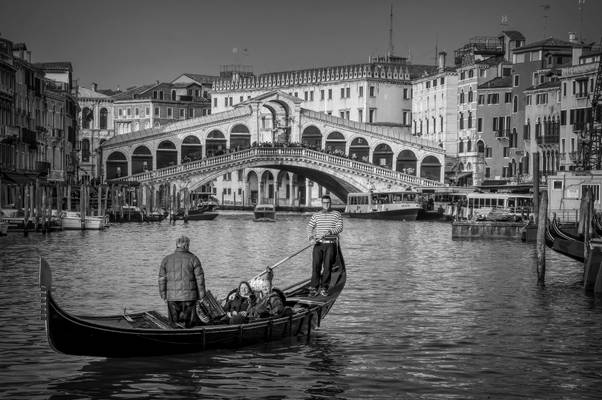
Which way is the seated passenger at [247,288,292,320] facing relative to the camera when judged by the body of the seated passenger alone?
to the viewer's left

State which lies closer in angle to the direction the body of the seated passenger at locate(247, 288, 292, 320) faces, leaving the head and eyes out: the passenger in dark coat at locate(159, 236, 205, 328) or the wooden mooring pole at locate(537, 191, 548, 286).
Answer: the passenger in dark coat

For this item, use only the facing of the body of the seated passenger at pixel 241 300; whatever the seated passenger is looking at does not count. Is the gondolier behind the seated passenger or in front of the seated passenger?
behind

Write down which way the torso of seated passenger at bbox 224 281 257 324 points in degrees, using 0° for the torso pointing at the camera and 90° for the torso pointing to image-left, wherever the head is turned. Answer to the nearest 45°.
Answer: approximately 45°

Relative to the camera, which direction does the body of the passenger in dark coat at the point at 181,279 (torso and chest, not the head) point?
away from the camera

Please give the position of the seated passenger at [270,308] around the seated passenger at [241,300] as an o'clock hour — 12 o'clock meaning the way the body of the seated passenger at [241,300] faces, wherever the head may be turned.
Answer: the seated passenger at [270,308] is roughly at 8 o'clock from the seated passenger at [241,300].

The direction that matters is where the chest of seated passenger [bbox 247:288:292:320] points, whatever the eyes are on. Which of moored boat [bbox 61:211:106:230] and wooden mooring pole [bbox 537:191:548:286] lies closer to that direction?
the moored boat
